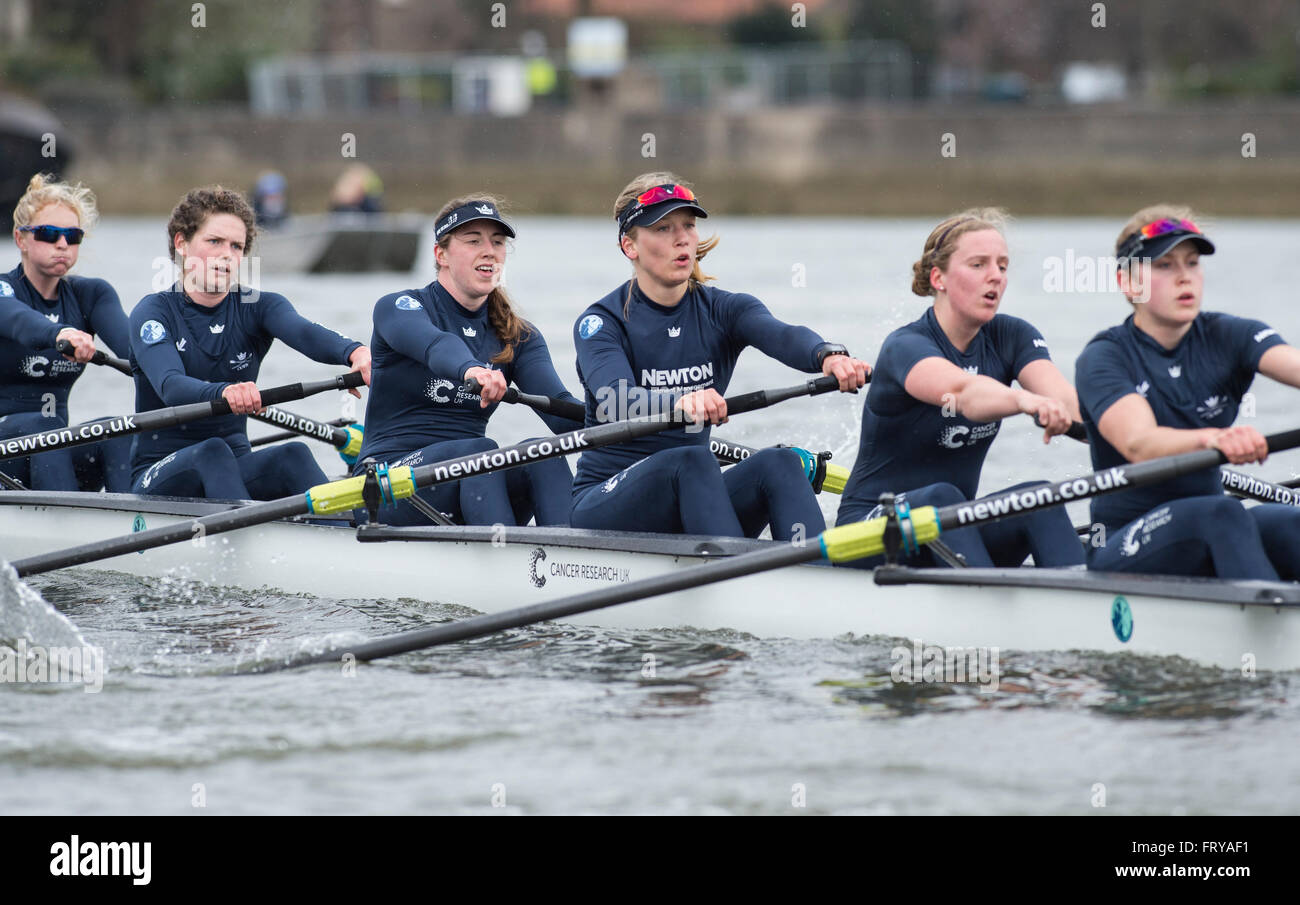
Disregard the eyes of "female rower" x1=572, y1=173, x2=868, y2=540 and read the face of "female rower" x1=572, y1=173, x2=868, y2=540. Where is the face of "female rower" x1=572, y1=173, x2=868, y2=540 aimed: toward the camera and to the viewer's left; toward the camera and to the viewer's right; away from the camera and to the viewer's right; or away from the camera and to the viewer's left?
toward the camera and to the viewer's right

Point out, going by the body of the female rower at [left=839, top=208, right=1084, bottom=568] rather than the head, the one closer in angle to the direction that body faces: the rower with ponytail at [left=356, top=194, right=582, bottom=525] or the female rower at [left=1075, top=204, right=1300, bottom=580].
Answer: the female rower

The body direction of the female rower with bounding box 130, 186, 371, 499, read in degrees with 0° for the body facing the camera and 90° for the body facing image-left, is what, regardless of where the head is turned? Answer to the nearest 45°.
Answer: approximately 315°

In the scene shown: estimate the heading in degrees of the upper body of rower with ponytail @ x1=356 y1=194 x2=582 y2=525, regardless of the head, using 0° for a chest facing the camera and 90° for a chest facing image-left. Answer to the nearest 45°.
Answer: approximately 315°

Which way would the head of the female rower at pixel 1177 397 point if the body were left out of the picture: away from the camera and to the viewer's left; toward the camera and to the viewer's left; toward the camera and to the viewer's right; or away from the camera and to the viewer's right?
toward the camera and to the viewer's right
